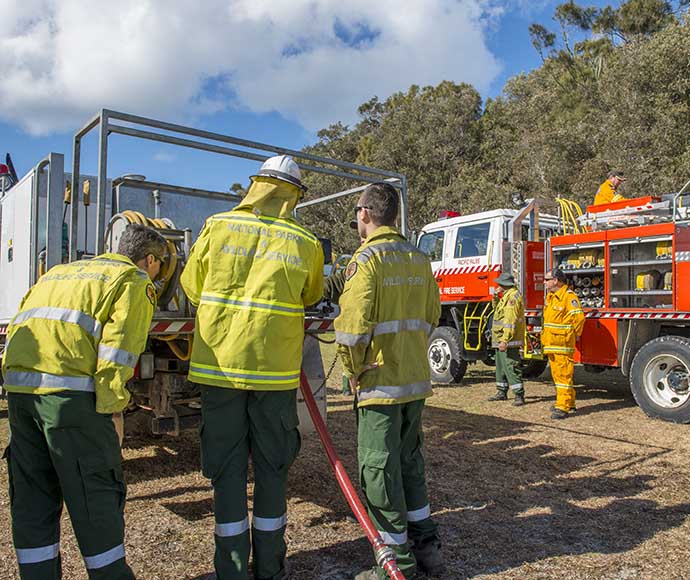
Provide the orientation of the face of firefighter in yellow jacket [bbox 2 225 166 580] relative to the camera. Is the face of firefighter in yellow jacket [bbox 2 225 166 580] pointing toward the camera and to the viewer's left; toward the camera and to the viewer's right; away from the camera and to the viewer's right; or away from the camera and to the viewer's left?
away from the camera and to the viewer's right

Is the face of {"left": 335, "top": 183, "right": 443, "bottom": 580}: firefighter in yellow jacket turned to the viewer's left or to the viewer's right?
to the viewer's left

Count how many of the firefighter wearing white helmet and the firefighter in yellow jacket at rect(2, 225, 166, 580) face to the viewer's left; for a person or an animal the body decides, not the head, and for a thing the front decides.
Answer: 0

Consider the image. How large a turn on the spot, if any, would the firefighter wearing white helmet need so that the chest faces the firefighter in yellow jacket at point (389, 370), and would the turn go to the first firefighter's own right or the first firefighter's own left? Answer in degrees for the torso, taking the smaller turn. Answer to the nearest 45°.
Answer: approximately 90° to the first firefighter's own right

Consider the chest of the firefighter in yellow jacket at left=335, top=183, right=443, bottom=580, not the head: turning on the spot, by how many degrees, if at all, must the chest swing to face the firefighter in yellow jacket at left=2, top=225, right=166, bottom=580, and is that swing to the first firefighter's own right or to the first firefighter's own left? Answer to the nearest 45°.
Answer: approximately 90° to the first firefighter's own left

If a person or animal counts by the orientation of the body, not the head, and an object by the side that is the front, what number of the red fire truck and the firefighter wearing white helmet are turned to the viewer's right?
0

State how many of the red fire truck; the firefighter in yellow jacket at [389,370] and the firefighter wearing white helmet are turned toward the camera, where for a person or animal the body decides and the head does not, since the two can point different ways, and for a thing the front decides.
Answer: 0

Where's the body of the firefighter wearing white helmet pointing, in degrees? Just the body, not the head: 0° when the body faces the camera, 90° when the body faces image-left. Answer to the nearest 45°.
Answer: approximately 180°

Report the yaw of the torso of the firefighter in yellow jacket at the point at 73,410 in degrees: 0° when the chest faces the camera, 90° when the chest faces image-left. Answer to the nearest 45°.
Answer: approximately 225°

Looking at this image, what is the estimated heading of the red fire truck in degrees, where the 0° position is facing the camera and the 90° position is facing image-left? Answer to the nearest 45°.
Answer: approximately 135°

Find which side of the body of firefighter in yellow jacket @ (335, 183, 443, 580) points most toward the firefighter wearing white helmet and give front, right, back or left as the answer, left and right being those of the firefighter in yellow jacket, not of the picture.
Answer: left
